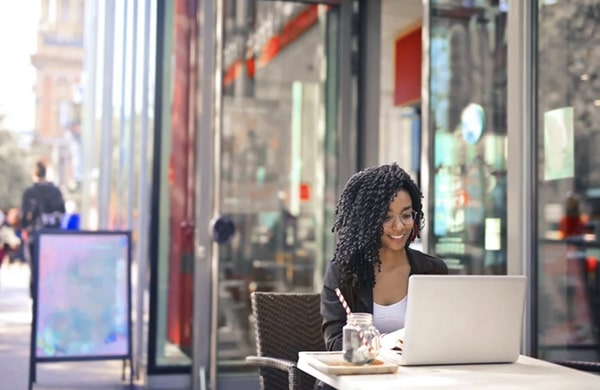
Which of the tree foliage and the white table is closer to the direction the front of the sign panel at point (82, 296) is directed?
the white table

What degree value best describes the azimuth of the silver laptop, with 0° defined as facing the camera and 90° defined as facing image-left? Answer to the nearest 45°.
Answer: approximately 180°

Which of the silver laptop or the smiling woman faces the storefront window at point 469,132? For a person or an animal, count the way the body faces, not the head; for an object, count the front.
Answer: the silver laptop

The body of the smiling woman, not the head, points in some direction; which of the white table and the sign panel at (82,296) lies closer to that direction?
the white table
